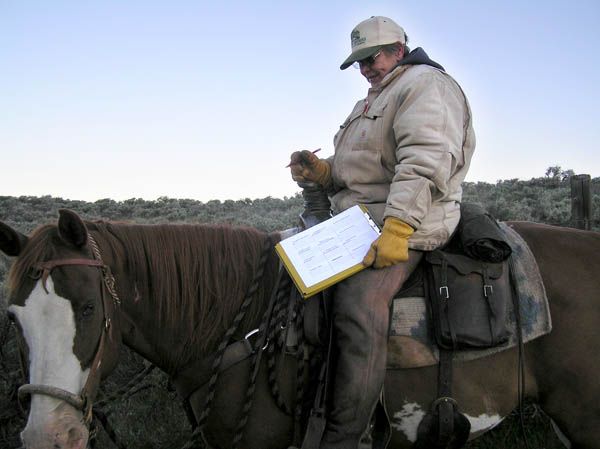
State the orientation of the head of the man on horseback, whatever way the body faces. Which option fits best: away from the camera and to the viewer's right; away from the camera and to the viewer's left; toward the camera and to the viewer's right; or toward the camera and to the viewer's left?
toward the camera and to the viewer's left

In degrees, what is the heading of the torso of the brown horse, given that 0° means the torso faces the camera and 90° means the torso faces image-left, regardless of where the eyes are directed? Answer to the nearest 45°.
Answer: approximately 90°

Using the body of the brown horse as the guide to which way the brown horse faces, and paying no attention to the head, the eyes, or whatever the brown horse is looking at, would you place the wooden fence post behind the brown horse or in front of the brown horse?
behind
